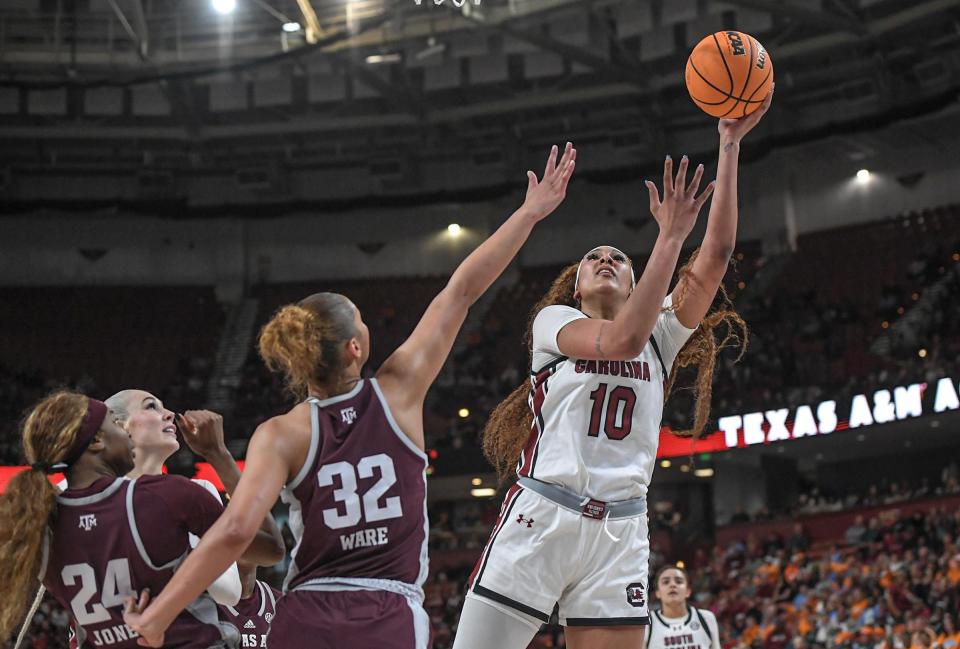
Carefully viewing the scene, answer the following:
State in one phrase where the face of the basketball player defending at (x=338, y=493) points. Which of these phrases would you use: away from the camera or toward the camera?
away from the camera

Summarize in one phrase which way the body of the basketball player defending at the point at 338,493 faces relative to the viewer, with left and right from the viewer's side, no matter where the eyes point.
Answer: facing away from the viewer

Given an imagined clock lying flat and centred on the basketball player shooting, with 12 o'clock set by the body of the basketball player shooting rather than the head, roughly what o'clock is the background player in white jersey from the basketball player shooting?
The background player in white jersey is roughly at 6 o'clock from the basketball player shooting.

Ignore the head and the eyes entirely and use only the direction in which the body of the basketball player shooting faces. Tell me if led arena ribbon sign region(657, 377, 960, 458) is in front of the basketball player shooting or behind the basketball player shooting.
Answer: behind

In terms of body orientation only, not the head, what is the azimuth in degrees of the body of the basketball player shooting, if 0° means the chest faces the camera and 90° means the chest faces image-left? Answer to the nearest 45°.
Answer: approximately 0°
